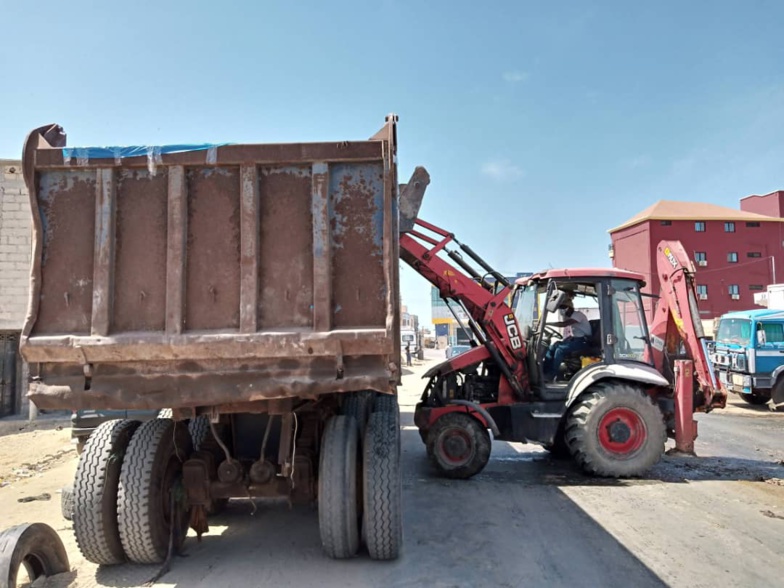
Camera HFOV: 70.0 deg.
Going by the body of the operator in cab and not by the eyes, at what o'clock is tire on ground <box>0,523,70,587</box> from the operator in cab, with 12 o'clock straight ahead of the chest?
The tire on ground is roughly at 10 o'clock from the operator in cab.

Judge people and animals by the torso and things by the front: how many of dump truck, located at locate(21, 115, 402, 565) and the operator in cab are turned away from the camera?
1

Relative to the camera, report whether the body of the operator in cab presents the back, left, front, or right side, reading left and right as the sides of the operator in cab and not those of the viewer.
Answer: left

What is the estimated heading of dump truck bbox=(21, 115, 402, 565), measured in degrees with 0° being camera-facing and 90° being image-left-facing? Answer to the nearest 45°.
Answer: approximately 180°

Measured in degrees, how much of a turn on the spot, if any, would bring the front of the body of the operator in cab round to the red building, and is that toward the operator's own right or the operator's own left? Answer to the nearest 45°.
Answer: approximately 90° to the operator's own right

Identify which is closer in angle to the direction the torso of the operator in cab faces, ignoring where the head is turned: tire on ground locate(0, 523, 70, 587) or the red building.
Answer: the tire on ground

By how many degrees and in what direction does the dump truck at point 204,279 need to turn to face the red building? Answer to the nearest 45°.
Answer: approximately 45° to its right

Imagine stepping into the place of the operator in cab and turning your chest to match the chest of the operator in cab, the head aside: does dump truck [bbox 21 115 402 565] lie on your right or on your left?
on your left
